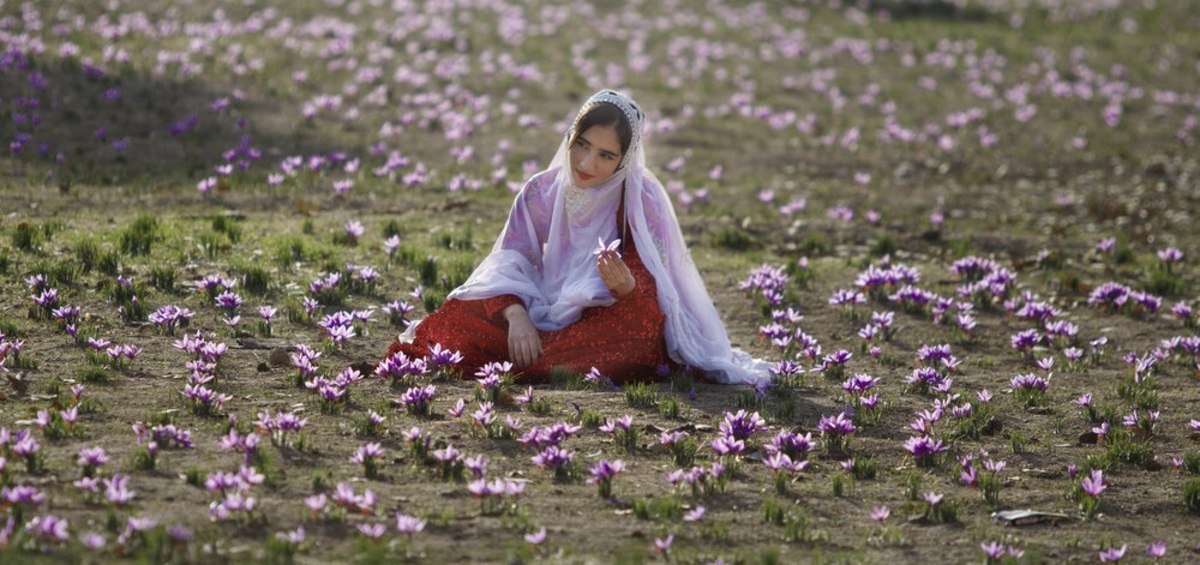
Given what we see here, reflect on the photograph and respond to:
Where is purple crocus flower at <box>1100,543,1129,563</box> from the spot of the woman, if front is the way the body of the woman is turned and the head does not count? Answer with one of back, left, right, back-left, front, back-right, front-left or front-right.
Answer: left

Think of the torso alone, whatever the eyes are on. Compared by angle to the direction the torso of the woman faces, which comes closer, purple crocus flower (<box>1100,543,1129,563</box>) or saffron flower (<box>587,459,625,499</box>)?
the saffron flower

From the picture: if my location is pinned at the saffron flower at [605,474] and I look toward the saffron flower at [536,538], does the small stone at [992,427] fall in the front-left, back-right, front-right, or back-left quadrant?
back-left

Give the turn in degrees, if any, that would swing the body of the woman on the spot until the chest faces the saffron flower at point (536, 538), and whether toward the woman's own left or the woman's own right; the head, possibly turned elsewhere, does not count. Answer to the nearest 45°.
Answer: approximately 45° to the woman's own left

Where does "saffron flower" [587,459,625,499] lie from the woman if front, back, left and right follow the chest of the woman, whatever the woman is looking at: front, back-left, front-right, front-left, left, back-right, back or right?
front-left

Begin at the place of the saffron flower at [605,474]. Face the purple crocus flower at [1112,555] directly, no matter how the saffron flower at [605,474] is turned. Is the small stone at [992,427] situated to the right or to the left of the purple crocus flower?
left

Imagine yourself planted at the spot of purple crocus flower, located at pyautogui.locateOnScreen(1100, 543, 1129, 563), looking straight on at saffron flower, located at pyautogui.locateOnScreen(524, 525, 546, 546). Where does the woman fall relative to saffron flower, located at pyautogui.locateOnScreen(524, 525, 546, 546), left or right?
right

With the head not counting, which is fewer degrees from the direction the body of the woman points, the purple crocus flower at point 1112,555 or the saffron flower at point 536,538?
the saffron flower

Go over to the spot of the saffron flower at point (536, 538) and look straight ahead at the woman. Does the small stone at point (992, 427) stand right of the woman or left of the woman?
right

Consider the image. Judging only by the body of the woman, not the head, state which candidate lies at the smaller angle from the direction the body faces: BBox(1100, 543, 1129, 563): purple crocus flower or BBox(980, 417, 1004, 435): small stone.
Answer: the purple crocus flower

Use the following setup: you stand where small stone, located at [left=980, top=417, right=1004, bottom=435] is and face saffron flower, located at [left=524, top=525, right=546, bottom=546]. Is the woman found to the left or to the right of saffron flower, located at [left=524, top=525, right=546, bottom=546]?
right

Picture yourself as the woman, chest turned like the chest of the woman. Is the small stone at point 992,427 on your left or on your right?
on your left

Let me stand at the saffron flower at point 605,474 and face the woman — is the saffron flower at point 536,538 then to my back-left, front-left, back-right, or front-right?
back-left

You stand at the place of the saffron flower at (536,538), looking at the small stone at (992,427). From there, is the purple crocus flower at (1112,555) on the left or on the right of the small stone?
right

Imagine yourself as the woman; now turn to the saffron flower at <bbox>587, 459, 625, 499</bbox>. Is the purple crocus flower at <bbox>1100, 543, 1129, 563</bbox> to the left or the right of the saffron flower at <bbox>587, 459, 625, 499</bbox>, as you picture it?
left
